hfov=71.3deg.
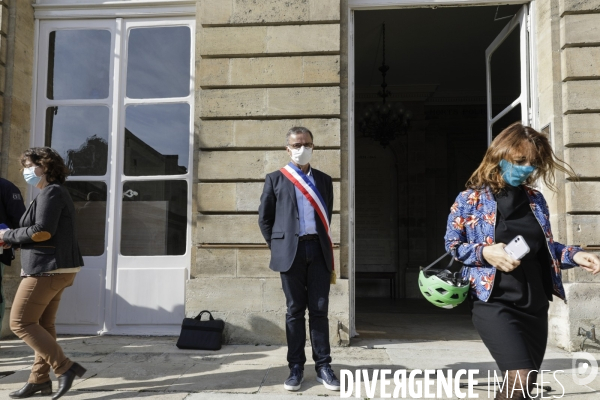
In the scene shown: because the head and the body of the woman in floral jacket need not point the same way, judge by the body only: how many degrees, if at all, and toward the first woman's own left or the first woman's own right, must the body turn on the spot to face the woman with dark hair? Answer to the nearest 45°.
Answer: approximately 135° to the first woman's own right

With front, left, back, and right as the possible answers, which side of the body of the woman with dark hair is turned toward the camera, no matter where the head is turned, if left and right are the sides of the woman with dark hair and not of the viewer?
left

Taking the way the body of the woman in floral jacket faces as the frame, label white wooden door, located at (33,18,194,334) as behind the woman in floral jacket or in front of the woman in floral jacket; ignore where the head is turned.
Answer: behind

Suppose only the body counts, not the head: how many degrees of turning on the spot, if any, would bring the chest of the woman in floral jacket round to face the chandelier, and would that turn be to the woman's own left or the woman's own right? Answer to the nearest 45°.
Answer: approximately 135° to the woman's own left

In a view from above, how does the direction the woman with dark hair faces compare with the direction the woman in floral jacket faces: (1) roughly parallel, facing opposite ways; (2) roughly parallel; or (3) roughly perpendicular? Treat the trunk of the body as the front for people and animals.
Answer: roughly perpendicular

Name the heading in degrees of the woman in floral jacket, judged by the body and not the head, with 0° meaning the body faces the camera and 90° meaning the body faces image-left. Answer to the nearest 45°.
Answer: approximately 315°

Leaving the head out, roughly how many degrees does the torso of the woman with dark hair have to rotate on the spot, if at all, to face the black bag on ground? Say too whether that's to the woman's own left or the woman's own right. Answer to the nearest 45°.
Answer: approximately 135° to the woman's own right

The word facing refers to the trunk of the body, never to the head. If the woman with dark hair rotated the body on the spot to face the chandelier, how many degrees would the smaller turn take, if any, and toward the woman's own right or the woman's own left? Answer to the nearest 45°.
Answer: approximately 135° to the woman's own right
